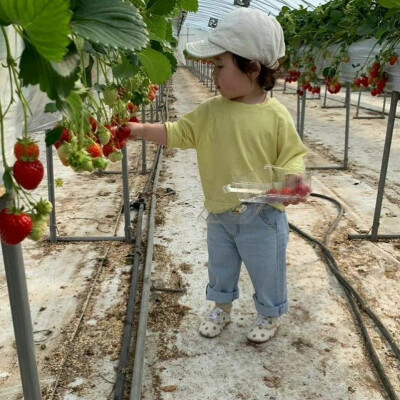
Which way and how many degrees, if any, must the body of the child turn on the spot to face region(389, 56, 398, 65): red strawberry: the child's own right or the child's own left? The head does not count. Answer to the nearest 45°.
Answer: approximately 180°

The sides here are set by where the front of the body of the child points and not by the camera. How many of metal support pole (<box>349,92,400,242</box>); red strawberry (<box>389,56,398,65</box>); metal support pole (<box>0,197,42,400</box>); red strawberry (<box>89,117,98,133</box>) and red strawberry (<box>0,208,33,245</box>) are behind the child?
2

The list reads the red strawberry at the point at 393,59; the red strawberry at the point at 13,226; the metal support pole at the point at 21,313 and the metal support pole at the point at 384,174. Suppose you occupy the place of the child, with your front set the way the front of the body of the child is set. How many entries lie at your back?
2

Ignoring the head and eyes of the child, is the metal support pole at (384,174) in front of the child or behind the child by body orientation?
behind

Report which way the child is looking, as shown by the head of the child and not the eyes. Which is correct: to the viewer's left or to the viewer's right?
to the viewer's left

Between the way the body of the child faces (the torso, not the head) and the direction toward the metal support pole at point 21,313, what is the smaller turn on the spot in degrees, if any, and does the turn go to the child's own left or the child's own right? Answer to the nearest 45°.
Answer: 0° — they already face it

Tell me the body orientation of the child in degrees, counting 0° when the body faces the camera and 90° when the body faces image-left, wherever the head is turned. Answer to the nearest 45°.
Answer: approximately 45°
